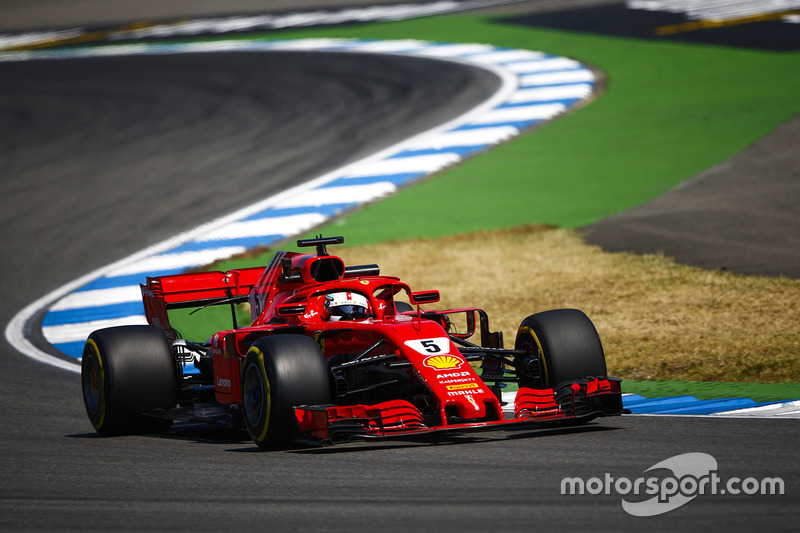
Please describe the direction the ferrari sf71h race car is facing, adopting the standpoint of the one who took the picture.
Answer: facing the viewer and to the right of the viewer
